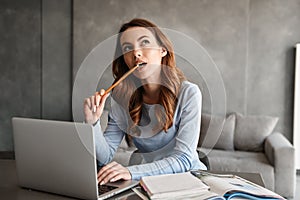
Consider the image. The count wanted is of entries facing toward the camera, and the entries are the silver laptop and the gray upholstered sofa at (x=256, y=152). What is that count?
1

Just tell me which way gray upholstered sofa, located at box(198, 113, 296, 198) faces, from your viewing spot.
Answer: facing the viewer

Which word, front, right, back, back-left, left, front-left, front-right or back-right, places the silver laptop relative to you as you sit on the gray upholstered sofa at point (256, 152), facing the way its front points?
front

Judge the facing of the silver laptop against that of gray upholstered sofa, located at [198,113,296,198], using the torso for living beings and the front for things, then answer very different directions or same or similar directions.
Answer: very different directions

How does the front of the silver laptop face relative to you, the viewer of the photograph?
facing away from the viewer and to the right of the viewer

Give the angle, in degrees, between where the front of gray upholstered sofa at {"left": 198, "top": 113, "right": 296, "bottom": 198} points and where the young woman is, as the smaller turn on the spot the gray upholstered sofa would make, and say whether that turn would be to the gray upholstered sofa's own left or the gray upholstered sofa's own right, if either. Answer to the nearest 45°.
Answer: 0° — it already faces them

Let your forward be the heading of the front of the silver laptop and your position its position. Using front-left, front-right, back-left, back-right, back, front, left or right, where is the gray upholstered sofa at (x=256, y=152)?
front

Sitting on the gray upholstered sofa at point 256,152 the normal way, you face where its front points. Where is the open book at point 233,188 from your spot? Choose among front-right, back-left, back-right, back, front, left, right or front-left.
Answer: front
